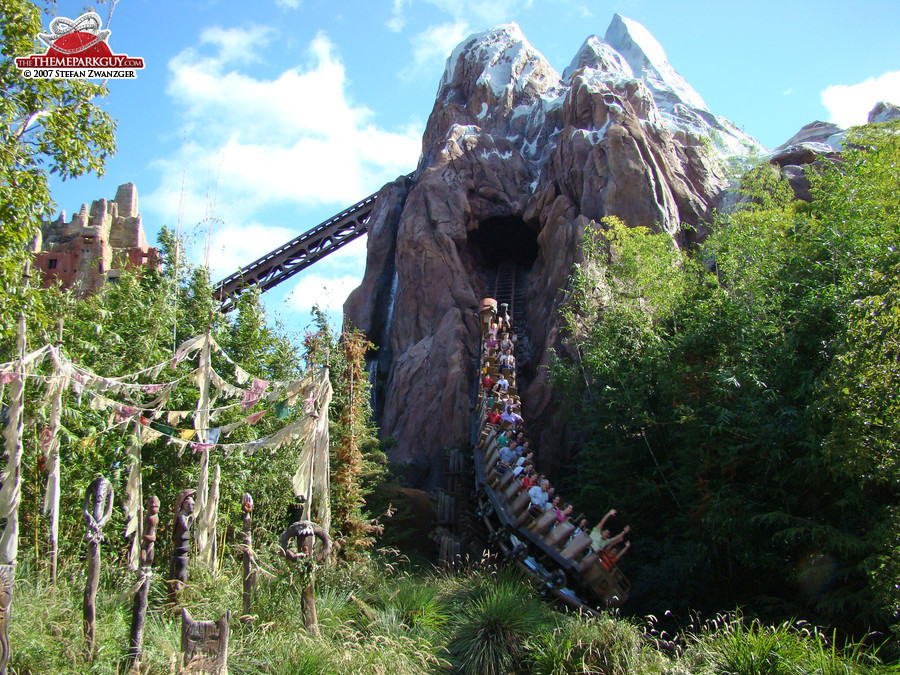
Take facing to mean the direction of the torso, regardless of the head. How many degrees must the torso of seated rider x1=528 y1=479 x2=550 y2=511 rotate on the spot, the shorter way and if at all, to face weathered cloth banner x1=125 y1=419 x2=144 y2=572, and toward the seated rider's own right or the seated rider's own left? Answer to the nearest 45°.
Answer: approximately 90° to the seated rider's own right

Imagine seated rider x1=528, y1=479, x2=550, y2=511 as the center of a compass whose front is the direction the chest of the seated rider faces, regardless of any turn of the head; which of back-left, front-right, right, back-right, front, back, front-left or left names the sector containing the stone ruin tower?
back

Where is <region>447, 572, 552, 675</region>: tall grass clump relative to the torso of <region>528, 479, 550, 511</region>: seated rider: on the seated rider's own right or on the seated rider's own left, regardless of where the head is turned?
on the seated rider's own right

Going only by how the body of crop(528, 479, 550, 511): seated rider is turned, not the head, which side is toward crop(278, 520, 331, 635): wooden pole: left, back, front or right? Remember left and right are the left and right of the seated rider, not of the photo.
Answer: right

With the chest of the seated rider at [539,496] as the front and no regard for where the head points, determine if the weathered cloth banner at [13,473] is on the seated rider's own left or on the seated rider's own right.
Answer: on the seated rider's own right

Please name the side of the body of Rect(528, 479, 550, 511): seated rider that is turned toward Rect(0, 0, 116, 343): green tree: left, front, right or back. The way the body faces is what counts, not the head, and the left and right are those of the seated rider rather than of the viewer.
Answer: right

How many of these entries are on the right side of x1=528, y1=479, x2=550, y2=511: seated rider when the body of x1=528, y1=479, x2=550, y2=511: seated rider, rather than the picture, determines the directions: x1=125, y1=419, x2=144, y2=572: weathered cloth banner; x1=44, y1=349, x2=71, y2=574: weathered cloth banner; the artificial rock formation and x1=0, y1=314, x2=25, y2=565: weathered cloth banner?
3

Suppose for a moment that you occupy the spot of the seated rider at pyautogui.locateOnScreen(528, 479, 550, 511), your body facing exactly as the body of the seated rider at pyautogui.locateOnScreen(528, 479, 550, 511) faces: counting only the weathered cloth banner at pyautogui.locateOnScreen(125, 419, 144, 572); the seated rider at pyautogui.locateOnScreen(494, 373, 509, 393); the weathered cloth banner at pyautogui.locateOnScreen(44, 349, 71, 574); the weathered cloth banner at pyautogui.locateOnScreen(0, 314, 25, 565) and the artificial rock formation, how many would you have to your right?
3

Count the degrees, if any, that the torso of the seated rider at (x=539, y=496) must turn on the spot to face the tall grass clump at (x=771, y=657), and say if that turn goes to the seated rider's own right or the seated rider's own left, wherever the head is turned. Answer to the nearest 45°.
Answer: approximately 45° to the seated rider's own right

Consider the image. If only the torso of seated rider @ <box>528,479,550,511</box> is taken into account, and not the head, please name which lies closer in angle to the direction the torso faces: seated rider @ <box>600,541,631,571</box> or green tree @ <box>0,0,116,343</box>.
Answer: the seated rider

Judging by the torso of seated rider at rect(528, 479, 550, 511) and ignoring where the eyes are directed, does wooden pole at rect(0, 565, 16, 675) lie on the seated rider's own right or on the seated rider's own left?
on the seated rider's own right

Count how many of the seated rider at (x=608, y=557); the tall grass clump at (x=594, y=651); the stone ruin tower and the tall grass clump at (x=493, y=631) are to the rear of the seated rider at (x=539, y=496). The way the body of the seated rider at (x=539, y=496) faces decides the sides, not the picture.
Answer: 1

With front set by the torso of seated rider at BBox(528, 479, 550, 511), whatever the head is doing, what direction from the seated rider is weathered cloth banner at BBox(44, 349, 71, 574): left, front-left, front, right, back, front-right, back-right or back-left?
right

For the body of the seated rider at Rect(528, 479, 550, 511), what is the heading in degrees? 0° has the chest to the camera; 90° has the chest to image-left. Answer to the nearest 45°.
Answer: approximately 315°
